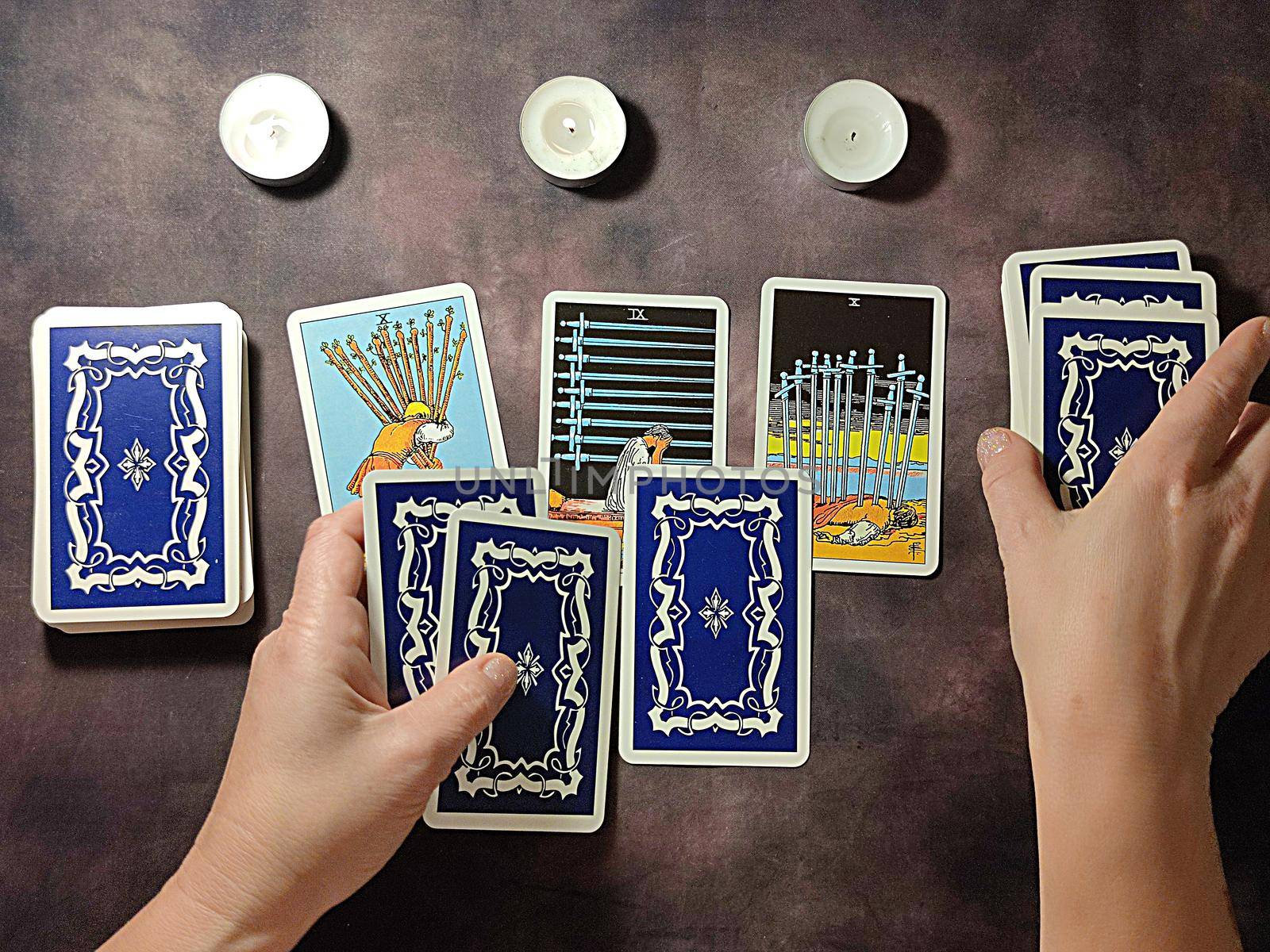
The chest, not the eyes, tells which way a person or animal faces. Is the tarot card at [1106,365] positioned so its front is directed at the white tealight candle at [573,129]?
no

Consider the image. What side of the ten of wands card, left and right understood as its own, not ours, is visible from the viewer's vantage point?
front

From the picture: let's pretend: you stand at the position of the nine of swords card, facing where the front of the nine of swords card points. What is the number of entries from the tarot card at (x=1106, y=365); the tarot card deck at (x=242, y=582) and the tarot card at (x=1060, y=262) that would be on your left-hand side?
2

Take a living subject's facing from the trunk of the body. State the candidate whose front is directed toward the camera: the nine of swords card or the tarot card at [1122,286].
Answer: the nine of swords card

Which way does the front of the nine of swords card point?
toward the camera

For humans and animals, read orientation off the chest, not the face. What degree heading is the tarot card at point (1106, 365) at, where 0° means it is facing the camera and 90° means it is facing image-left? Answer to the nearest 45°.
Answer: approximately 180°

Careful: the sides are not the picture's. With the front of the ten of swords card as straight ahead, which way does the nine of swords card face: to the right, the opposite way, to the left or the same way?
the same way

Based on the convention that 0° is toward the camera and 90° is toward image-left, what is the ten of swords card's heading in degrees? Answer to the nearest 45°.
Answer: approximately 0°

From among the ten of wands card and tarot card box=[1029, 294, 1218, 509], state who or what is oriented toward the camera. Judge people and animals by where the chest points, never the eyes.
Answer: the ten of wands card
